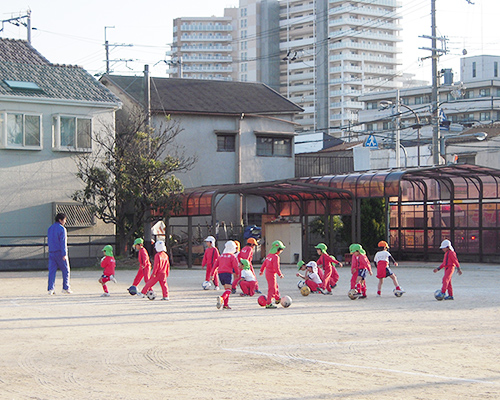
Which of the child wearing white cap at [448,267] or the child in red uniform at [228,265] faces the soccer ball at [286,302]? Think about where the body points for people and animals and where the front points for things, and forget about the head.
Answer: the child wearing white cap

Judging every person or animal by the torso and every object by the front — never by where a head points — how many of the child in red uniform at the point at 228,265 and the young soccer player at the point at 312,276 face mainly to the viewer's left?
1

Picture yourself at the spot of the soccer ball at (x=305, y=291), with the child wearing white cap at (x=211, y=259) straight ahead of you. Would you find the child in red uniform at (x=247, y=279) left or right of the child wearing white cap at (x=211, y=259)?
left

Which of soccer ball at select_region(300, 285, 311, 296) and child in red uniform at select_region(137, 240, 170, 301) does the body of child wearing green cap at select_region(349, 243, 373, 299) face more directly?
the child in red uniform

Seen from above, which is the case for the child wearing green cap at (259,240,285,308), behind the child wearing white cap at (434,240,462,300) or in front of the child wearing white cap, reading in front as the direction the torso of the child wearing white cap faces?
in front

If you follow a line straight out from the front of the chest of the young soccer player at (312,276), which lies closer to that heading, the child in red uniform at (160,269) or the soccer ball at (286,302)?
the child in red uniform

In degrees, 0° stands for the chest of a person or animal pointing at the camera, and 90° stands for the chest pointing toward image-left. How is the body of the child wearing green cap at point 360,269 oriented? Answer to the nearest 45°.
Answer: approximately 45°

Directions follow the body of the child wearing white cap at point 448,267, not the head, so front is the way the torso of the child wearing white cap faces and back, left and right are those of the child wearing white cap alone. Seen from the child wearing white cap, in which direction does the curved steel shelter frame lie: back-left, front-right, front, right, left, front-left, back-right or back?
back-right

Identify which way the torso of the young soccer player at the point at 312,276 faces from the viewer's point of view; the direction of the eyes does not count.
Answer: to the viewer's left

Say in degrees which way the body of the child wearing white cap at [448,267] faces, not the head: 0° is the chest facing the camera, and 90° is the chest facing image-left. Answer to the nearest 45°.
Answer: approximately 45°

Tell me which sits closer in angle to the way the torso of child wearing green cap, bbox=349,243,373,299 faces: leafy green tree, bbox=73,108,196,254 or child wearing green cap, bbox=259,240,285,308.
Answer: the child wearing green cap
